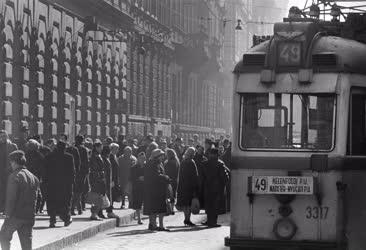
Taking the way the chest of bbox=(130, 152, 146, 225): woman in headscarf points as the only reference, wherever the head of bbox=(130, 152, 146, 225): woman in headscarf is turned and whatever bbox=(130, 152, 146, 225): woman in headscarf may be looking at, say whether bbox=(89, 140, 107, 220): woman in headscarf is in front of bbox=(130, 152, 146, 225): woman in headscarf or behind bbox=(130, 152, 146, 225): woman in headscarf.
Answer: behind

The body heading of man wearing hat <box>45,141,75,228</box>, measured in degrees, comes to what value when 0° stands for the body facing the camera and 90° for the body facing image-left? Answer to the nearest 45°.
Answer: approximately 180°
